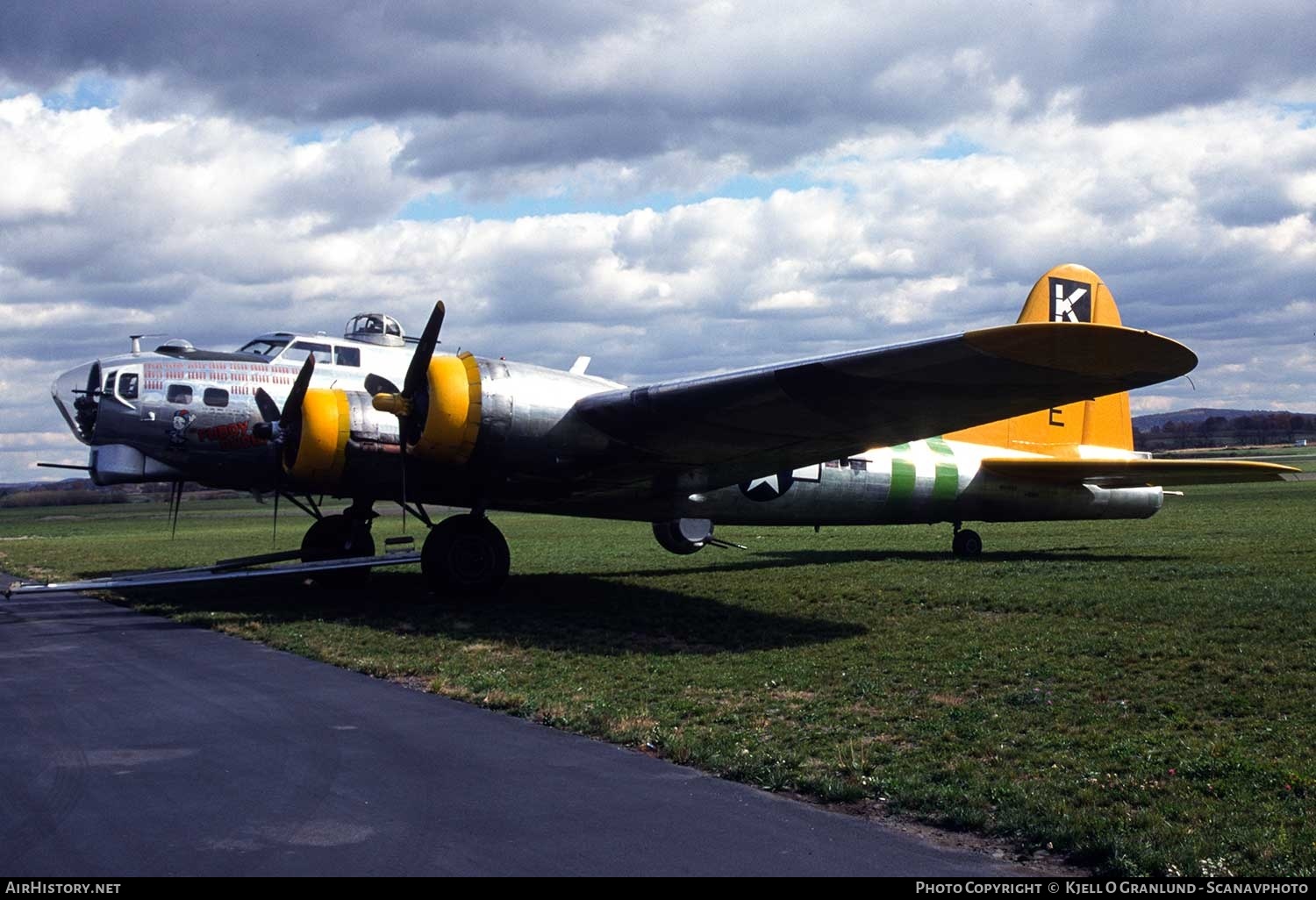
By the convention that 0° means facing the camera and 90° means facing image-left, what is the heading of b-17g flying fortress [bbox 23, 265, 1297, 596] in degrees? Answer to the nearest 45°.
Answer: approximately 45°
